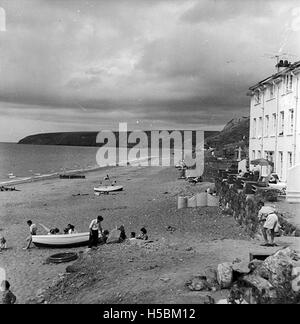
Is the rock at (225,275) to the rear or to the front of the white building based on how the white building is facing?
to the front

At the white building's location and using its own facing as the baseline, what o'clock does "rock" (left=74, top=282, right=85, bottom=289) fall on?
The rock is roughly at 11 o'clock from the white building.

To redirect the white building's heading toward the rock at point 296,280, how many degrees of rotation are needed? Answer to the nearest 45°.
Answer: approximately 45° to its left

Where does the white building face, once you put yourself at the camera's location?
facing the viewer and to the left of the viewer
